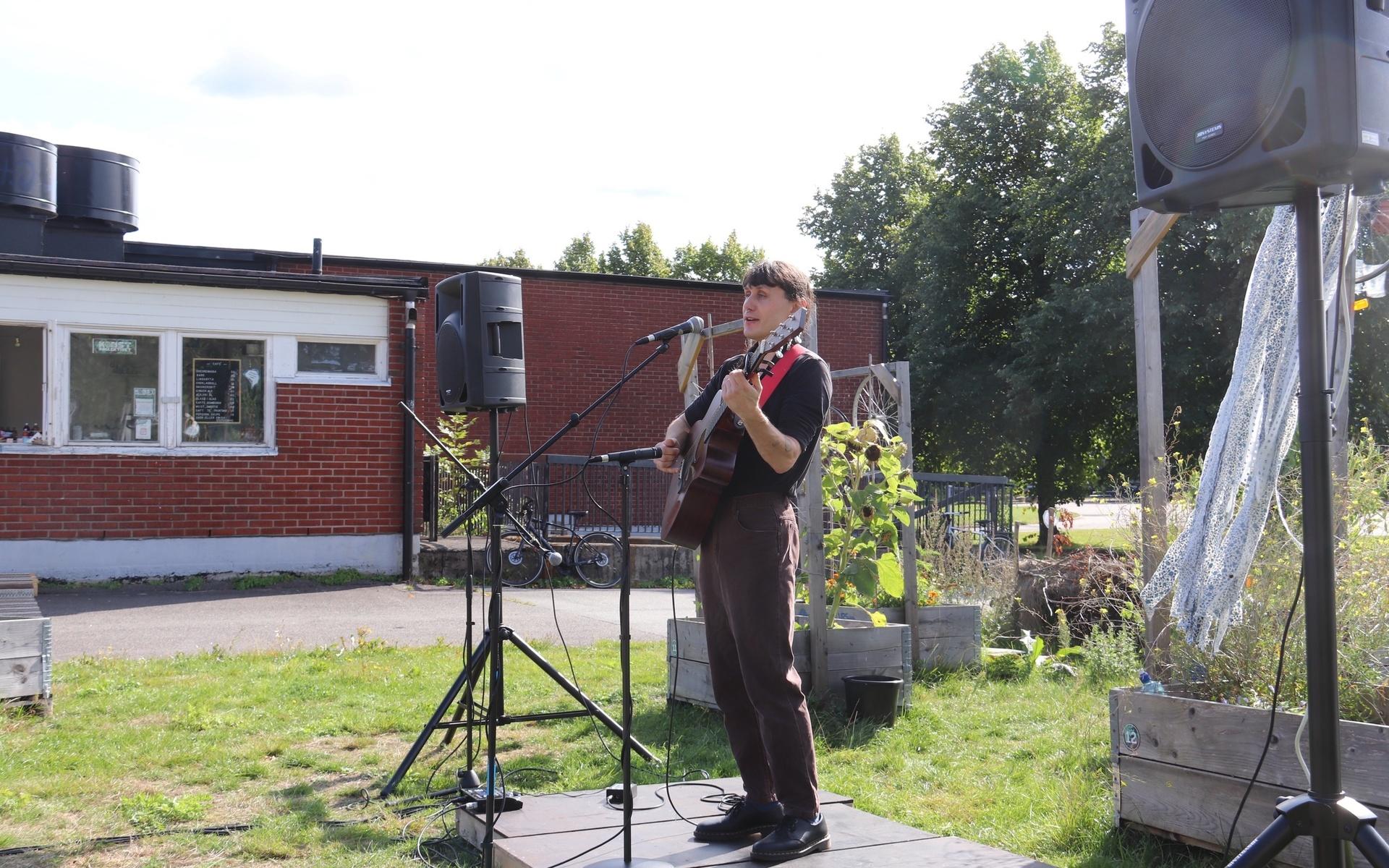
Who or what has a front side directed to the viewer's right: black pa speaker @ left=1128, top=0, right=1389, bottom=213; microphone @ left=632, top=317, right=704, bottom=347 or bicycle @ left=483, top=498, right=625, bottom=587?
the microphone

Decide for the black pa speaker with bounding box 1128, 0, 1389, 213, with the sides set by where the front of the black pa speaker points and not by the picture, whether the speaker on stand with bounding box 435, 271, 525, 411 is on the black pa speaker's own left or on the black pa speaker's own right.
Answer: on the black pa speaker's own right

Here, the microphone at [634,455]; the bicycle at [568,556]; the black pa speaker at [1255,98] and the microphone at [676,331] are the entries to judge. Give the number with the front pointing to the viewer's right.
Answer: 2

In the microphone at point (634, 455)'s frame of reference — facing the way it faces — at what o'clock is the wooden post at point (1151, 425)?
The wooden post is roughly at 11 o'clock from the microphone.

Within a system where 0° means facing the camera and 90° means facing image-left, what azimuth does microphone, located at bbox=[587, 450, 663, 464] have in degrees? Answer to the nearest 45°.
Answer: approximately 270°

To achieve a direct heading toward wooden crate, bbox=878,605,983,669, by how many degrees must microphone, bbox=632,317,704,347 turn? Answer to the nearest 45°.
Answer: approximately 45° to its left

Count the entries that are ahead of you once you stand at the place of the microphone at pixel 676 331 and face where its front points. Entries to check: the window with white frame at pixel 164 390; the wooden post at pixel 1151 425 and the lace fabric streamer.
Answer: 2

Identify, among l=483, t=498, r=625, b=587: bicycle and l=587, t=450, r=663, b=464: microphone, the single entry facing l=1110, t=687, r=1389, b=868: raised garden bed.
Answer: the microphone

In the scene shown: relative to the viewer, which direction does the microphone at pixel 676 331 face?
to the viewer's right

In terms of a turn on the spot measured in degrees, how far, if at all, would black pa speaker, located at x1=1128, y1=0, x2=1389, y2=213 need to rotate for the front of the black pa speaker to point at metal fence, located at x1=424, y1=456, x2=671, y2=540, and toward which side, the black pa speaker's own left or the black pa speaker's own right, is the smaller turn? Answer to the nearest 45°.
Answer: approximately 90° to the black pa speaker's own right

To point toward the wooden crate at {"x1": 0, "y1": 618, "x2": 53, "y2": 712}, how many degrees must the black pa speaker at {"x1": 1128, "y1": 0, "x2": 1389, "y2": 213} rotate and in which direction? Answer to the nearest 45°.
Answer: approximately 45° to its right
